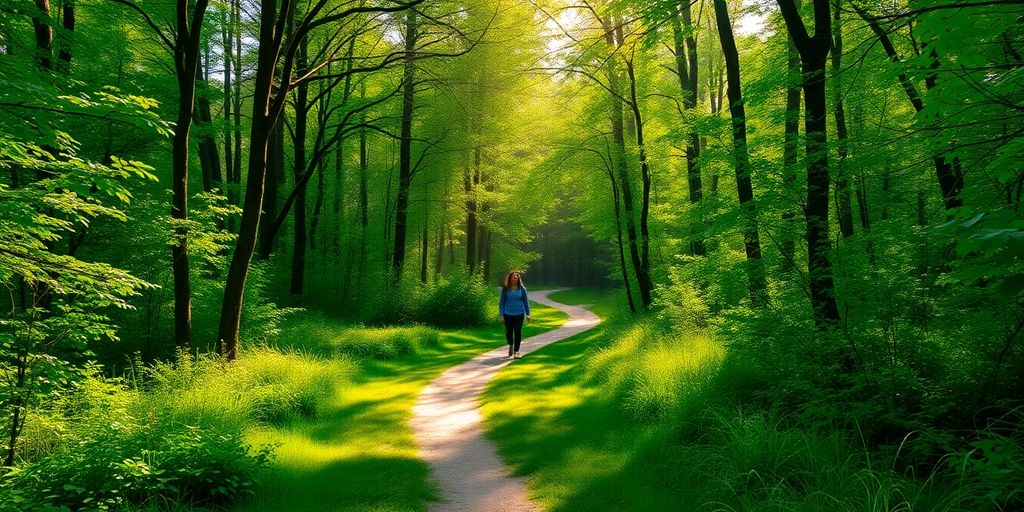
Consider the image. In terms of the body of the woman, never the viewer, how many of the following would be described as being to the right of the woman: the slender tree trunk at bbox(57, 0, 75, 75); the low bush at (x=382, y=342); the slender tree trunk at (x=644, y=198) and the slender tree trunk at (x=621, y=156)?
2

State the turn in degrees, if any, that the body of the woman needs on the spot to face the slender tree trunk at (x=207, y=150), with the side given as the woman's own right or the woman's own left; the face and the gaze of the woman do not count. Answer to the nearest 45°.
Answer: approximately 135° to the woman's own right

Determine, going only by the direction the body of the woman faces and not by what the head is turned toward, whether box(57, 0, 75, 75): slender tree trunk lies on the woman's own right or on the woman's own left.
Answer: on the woman's own right

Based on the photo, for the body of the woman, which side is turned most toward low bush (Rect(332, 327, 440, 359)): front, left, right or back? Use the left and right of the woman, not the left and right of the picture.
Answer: right

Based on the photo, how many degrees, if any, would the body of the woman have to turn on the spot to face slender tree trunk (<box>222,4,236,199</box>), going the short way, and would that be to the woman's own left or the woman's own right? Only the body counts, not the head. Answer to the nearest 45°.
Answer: approximately 135° to the woman's own right

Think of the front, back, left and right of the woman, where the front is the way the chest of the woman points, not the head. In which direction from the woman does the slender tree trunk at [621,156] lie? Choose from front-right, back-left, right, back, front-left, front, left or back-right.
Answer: back-left

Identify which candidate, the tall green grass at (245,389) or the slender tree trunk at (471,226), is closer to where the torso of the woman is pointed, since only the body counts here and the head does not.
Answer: the tall green grass

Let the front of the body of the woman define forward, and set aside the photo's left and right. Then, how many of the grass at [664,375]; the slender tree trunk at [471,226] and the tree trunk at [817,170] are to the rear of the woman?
1

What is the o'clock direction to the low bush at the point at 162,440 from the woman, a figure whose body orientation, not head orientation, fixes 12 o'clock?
The low bush is roughly at 1 o'clock from the woman.

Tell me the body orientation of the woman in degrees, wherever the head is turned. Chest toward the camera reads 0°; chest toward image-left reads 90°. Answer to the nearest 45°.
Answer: approximately 0°

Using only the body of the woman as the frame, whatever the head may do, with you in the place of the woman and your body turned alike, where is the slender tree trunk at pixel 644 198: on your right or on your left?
on your left

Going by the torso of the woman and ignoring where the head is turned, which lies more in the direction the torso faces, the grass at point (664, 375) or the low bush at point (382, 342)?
the grass
